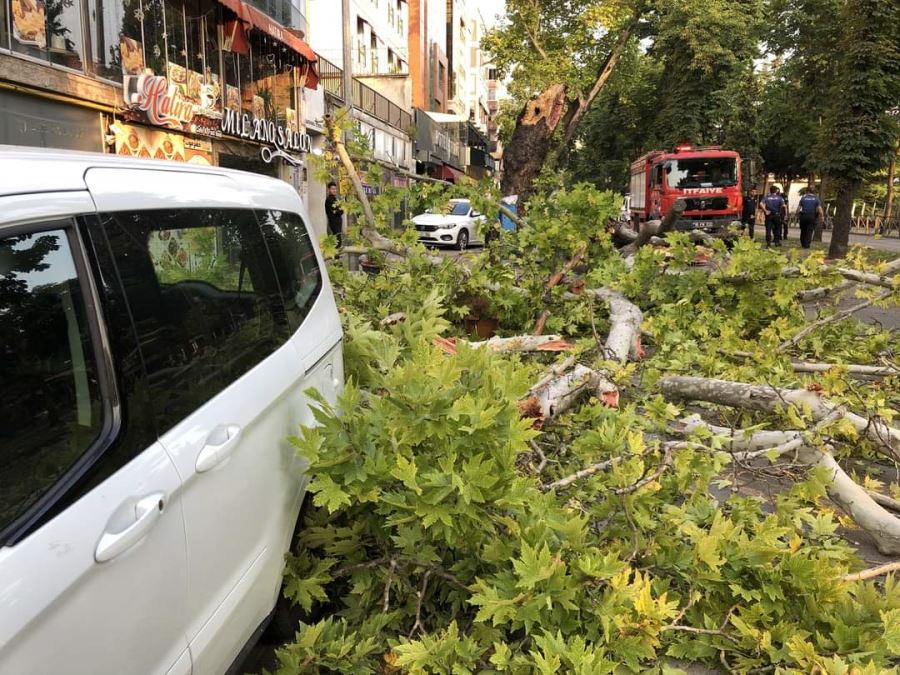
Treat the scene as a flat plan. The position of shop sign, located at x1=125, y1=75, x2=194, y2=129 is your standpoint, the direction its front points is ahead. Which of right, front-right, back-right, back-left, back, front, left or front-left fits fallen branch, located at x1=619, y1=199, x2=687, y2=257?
front

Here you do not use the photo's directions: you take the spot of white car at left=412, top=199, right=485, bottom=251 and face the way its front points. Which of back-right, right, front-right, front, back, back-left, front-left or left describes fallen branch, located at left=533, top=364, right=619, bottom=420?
front-left

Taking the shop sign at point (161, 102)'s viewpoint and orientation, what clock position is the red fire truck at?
The red fire truck is roughly at 10 o'clock from the shop sign.

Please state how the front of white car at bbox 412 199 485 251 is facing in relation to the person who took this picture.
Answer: facing the viewer and to the left of the viewer

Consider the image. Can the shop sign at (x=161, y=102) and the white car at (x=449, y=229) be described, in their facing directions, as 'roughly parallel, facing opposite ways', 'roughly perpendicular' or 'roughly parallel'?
roughly perpendicular

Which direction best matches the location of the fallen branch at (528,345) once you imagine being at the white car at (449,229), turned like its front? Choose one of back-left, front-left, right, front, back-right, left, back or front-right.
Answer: front-left

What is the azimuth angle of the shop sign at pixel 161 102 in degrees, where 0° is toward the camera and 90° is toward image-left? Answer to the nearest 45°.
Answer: approximately 315°
